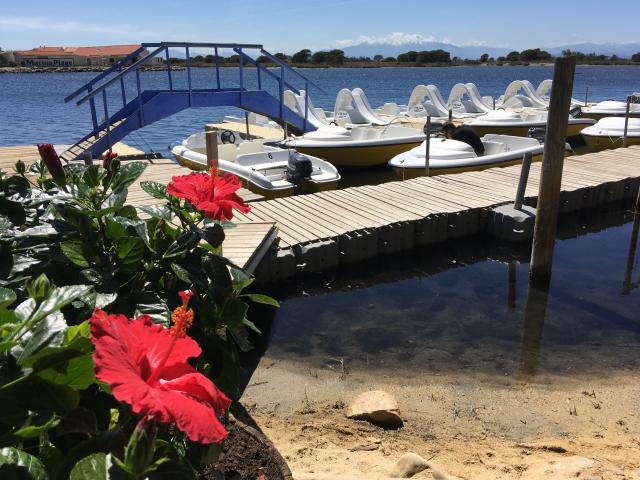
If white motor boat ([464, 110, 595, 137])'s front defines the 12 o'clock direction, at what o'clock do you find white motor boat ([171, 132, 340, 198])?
white motor boat ([171, 132, 340, 198]) is roughly at 10 o'clock from white motor boat ([464, 110, 595, 137]).

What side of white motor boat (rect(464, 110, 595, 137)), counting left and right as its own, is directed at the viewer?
left

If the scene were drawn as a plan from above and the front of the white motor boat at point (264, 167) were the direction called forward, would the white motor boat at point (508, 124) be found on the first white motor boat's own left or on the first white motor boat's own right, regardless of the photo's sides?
on the first white motor boat's own right

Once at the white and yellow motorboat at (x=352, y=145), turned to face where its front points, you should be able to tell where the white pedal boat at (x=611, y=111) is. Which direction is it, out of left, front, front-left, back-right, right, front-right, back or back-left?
back-right

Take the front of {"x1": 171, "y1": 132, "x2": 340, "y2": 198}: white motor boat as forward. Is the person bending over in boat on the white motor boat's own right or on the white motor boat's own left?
on the white motor boat's own right

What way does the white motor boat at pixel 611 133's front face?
to the viewer's left

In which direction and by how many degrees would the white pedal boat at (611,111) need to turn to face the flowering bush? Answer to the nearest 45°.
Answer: approximately 90° to its left

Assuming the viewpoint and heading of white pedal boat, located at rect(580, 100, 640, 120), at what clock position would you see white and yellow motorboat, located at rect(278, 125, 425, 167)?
white and yellow motorboat, located at rect(278, 125, 425, 167) is roughly at 10 o'clock from white pedal boat, located at rect(580, 100, 640, 120).

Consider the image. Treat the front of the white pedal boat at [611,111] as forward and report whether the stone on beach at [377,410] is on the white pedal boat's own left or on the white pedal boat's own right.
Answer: on the white pedal boat's own left

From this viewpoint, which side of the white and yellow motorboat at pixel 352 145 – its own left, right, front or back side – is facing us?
left

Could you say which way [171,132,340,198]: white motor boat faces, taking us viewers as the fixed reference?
facing away from the viewer and to the left of the viewer

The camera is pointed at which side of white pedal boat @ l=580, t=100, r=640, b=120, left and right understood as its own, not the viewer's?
left
